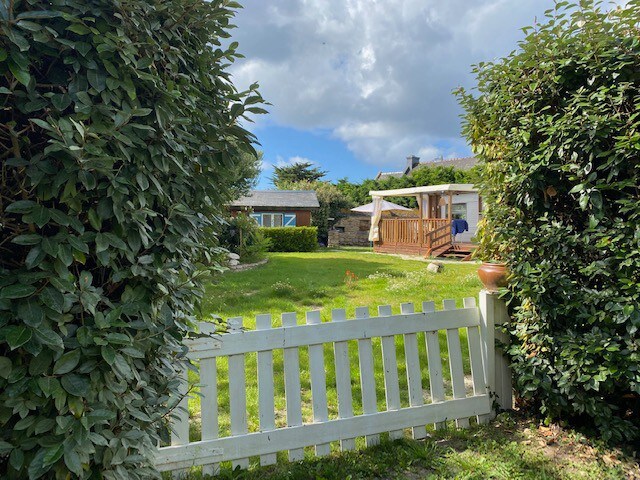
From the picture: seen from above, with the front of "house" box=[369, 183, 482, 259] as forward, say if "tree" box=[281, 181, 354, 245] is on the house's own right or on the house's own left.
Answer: on the house's own right

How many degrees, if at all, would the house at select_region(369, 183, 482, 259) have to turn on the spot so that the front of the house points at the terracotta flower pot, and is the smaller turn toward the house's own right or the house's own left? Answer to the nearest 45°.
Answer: approximately 45° to the house's own left

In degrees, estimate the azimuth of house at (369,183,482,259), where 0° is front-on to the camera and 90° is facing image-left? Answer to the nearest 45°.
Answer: approximately 45°

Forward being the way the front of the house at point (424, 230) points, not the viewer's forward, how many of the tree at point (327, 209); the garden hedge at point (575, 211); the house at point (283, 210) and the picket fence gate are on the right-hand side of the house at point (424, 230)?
2

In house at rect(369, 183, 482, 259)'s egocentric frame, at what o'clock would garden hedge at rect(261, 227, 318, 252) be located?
The garden hedge is roughly at 2 o'clock from the house.

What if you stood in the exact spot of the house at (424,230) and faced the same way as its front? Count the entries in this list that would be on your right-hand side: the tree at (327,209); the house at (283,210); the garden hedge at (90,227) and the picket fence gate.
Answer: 2

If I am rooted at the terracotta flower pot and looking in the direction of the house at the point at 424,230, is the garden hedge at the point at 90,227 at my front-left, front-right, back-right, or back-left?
back-left

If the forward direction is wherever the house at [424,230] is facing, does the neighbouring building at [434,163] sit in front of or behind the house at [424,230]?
behind

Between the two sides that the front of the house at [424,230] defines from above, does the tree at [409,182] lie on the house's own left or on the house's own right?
on the house's own right

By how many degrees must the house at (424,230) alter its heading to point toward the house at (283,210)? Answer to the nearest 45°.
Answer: approximately 90° to its right

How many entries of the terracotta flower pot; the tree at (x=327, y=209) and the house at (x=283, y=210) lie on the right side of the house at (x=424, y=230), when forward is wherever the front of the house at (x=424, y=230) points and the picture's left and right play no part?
2
